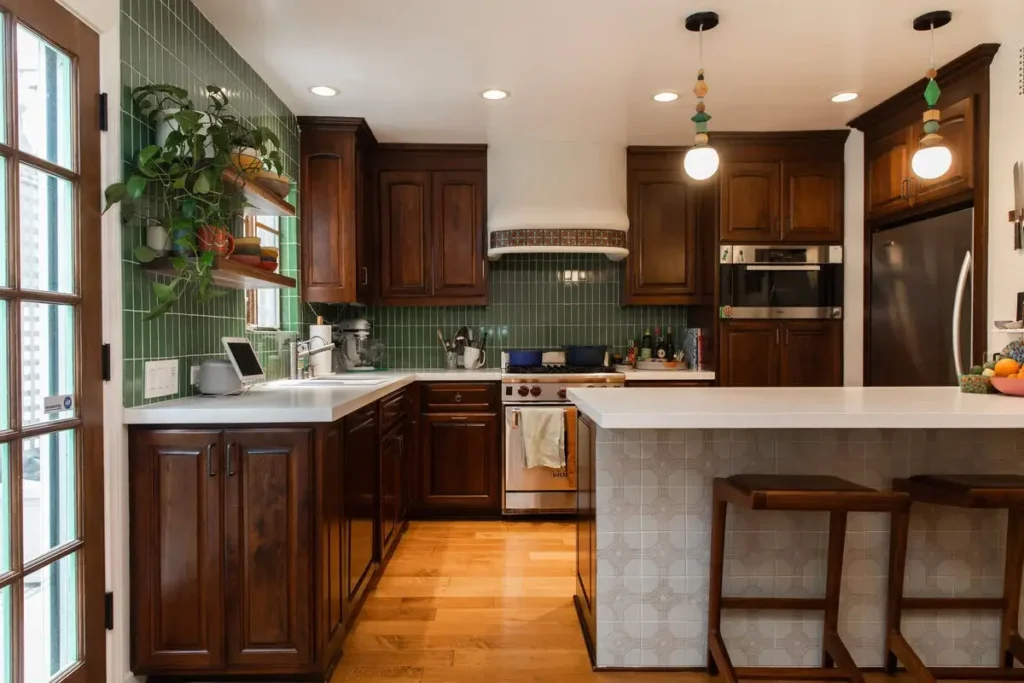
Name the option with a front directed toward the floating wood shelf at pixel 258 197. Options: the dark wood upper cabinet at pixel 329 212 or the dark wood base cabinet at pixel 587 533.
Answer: the dark wood base cabinet

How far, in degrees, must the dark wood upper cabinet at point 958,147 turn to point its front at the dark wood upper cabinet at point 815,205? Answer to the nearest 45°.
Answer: approximately 90° to its right

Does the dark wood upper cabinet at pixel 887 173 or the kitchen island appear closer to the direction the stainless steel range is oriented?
the kitchen island

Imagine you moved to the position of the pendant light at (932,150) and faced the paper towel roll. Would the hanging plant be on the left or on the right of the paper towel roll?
left
